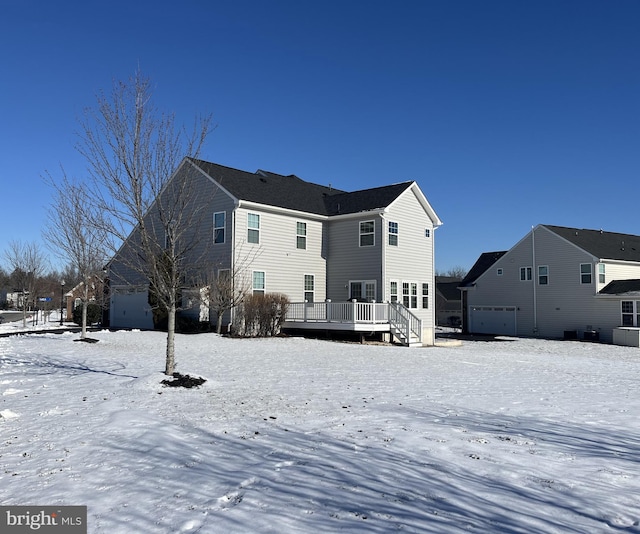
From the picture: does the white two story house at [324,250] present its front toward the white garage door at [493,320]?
no

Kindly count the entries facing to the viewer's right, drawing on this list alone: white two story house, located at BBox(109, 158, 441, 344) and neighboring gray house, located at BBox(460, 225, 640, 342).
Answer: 0

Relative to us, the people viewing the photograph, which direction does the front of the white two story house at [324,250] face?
facing away from the viewer and to the left of the viewer

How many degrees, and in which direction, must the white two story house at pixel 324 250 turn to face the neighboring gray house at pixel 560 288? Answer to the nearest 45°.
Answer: approximately 90° to its right

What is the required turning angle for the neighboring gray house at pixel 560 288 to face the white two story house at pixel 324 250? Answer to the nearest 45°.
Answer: approximately 90° to its left

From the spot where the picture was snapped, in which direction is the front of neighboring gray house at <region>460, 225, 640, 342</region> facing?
facing away from the viewer and to the left of the viewer
